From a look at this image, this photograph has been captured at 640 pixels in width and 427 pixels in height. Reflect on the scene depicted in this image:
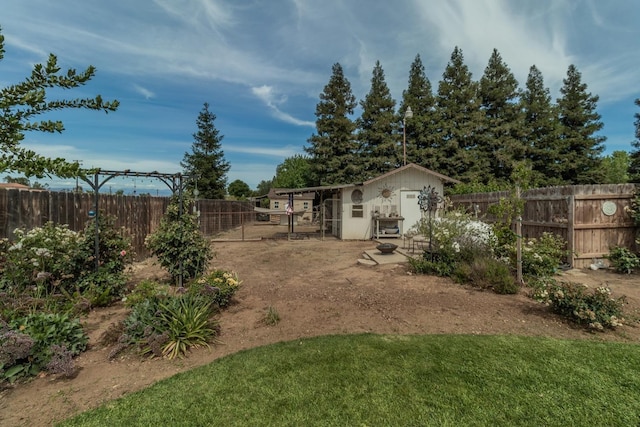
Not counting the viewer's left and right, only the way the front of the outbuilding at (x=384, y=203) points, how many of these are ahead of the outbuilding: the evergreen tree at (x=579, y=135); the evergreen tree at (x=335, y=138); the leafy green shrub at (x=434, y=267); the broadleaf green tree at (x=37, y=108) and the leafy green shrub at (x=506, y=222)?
3

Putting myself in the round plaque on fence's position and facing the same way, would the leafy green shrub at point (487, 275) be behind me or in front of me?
in front

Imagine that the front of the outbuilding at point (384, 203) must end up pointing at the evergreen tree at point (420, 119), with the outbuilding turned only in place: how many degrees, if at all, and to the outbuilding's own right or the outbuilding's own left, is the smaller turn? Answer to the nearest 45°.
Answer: approximately 180°

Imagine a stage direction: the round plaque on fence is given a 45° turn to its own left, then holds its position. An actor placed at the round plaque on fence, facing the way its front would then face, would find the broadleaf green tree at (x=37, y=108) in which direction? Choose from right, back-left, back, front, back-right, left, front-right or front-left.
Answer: front-right

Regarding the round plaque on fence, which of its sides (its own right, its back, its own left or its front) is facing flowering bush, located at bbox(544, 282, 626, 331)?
front

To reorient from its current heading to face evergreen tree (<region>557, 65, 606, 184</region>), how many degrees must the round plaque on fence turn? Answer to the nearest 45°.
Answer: approximately 180°

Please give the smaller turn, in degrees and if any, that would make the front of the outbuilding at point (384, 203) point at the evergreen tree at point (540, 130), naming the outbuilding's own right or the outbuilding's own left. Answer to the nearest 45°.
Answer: approximately 135° to the outbuilding's own left

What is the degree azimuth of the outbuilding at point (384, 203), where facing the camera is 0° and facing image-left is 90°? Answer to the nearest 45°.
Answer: approximately 0°

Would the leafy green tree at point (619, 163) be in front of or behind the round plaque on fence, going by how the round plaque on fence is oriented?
behind

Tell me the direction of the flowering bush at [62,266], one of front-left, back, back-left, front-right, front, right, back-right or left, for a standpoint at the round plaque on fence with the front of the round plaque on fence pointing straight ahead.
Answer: front-right

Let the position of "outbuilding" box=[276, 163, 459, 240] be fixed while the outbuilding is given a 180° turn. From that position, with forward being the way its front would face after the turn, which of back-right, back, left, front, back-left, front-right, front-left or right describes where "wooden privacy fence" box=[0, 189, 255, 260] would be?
back-left

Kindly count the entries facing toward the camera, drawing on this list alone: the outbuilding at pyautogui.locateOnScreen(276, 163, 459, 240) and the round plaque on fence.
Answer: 2

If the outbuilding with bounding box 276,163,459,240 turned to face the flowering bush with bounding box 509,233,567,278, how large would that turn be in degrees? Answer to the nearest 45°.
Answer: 0° — it already faces it

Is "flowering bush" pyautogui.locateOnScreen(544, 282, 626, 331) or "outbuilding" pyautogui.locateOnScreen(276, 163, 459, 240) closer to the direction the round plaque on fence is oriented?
the flowering bush

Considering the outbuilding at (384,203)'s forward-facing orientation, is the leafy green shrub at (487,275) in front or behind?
in front

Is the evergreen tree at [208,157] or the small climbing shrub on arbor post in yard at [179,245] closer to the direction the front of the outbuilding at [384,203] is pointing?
the small climbing shrub on arbor post in yard

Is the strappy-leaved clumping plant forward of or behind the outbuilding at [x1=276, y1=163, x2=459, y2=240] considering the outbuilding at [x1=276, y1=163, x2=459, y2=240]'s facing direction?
forward
